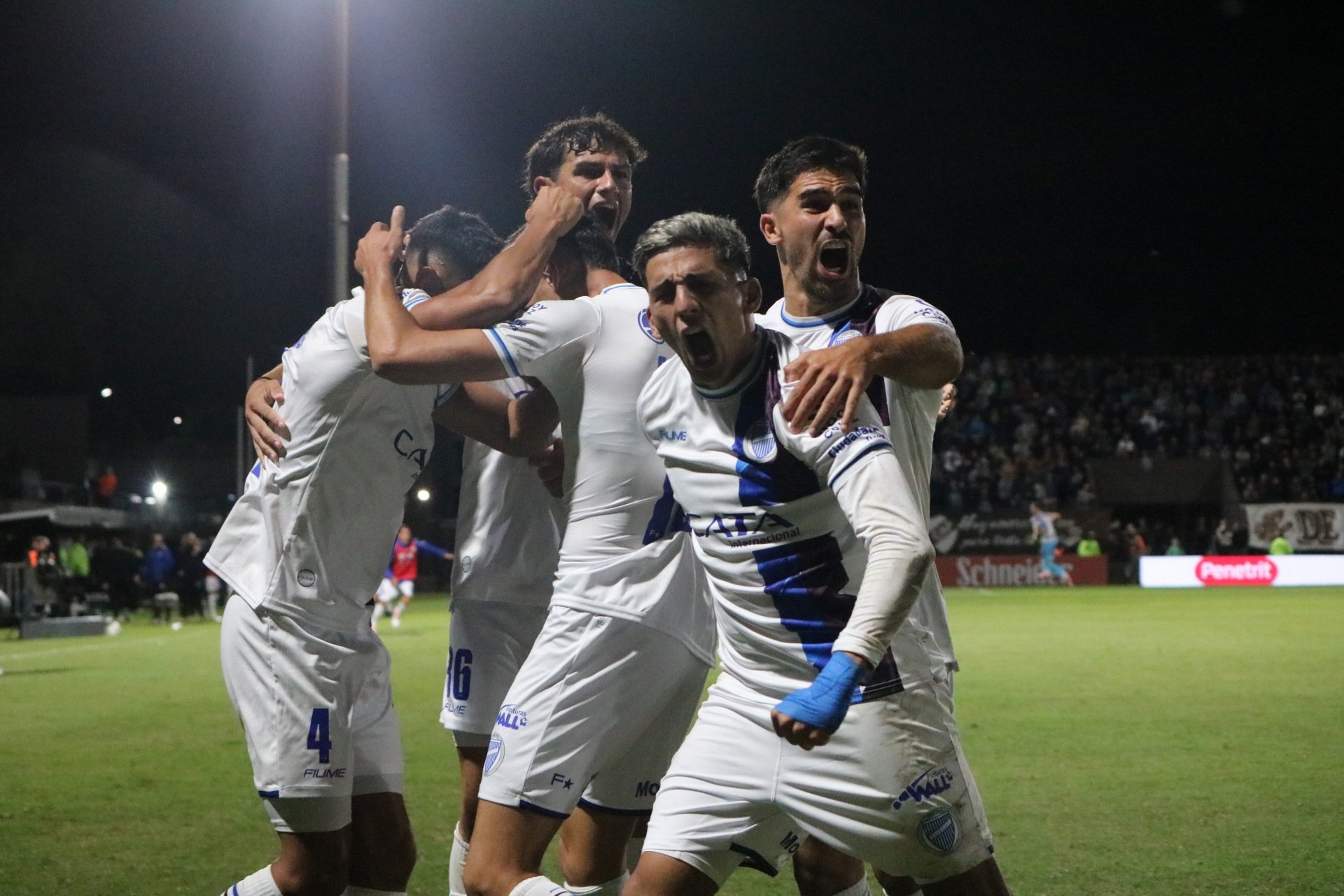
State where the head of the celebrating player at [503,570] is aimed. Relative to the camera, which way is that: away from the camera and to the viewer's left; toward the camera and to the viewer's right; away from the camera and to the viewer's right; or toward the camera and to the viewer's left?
toward the camera and to the viewer's right

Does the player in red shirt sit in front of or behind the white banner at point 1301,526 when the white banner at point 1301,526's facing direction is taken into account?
in front

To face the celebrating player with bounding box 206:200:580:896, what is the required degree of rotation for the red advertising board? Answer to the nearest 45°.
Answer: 0° — it already faces them

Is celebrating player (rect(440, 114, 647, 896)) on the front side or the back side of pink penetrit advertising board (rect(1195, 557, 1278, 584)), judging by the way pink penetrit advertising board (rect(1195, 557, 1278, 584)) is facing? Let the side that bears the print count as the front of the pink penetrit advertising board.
on the front side

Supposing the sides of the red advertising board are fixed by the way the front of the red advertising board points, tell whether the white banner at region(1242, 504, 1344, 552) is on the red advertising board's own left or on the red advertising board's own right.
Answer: on the red advertising board's own left

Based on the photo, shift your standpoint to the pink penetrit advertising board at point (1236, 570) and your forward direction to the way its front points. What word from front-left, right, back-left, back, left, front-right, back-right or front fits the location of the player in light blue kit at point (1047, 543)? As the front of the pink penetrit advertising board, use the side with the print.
right

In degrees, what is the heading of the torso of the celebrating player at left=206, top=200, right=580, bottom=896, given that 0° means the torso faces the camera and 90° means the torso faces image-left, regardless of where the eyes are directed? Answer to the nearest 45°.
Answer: approximately 270°
